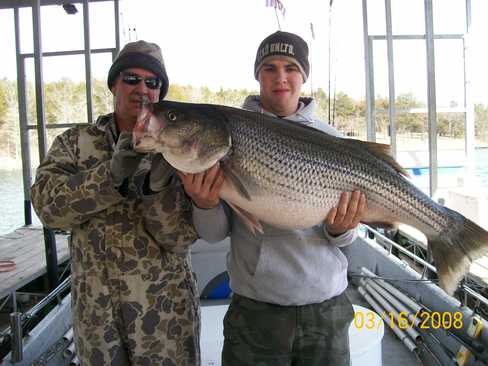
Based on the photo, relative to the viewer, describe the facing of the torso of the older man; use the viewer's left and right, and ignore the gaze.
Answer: facing the viewer

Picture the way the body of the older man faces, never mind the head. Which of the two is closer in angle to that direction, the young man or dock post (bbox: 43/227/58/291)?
the young man

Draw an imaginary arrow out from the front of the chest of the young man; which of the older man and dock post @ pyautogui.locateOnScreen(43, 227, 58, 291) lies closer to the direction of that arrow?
the older man

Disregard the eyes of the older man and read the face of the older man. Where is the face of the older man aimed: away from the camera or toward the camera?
toward the camera

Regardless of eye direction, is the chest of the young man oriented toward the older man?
no

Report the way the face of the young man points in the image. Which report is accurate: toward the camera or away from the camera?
toward the camera

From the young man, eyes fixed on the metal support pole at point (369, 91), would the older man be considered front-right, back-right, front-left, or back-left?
back-left

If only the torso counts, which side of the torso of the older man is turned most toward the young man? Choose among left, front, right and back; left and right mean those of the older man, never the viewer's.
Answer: left

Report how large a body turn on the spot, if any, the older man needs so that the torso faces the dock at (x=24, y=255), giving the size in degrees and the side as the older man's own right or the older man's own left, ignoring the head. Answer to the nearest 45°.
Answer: approximately 180°

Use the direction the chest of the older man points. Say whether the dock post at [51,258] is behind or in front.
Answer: behind

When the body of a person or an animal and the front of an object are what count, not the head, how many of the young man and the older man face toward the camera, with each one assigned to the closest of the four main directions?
2

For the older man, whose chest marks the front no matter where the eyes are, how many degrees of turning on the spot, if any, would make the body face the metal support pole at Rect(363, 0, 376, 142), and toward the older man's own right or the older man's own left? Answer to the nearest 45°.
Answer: approximately 135° to the older man's own left
